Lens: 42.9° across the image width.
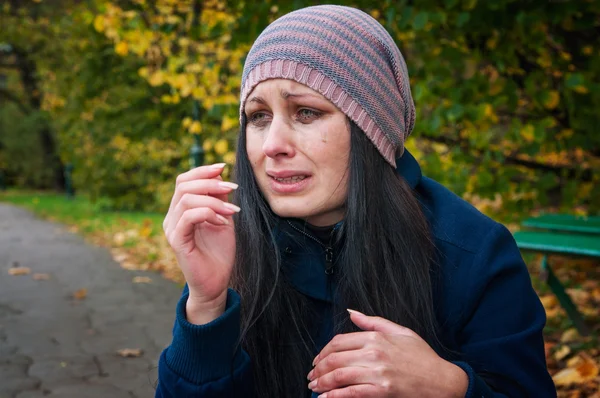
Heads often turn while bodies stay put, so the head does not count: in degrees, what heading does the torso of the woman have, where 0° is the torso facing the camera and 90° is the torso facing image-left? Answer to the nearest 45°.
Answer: approximately 45°

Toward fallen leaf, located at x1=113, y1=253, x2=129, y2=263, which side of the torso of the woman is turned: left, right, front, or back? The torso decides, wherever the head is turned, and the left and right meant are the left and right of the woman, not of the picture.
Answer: right

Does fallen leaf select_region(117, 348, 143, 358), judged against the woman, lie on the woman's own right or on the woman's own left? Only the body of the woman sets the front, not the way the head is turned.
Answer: on the woman's own right

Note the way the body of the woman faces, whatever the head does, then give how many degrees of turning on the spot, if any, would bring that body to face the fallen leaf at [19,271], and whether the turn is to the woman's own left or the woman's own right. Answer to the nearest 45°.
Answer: approximately 90° to the woman's own right

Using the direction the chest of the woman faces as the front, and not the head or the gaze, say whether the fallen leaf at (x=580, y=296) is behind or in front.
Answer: behind

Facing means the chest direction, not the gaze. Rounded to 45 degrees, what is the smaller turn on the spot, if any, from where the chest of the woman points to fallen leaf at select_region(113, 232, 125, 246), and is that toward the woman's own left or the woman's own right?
approximately 90° to the woman's own right

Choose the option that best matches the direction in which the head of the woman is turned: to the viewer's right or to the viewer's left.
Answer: to the viewer's left
